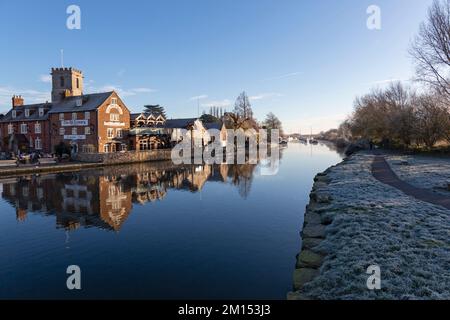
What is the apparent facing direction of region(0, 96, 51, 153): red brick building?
toward the camera

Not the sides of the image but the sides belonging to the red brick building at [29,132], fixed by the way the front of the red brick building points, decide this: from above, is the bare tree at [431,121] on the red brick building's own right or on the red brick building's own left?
on the red brick building's own left
